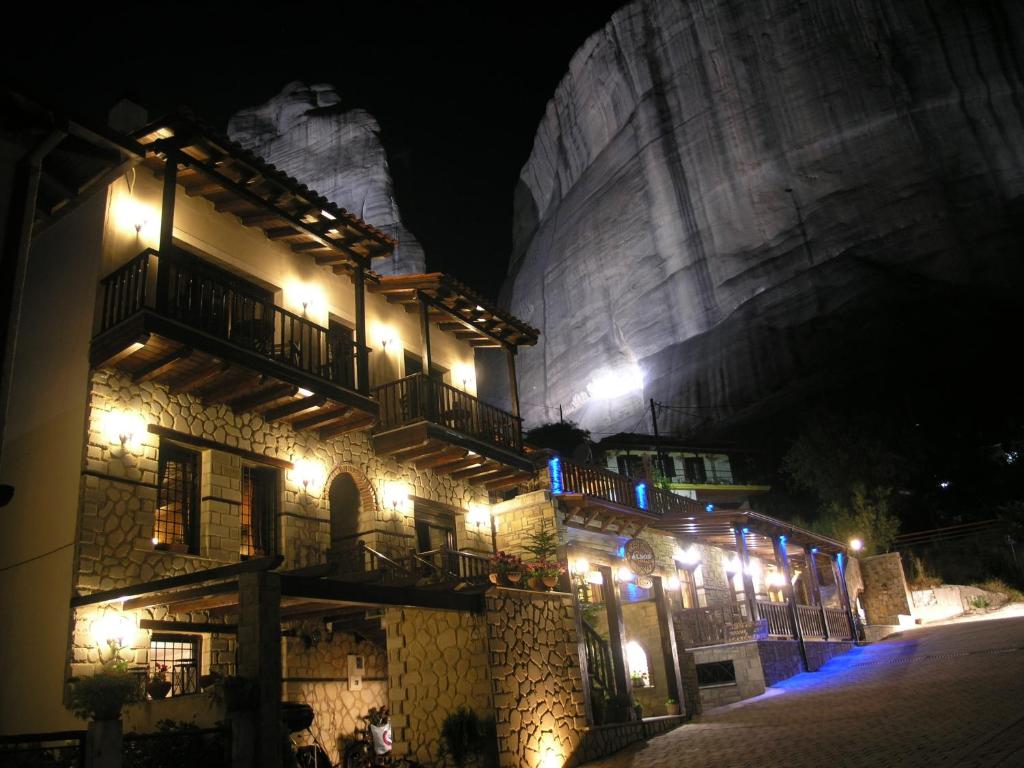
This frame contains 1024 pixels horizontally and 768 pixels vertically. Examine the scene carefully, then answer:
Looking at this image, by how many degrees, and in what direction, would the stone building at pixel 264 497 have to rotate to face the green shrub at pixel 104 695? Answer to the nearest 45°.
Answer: approximately 45° to its right

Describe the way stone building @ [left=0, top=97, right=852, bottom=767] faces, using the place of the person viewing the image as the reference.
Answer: facing the viewer and to the right of the viewer

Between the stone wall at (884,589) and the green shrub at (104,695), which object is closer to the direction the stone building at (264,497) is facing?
the green shrub

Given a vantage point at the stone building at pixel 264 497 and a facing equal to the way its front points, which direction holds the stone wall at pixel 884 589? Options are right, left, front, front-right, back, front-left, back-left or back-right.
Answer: left
